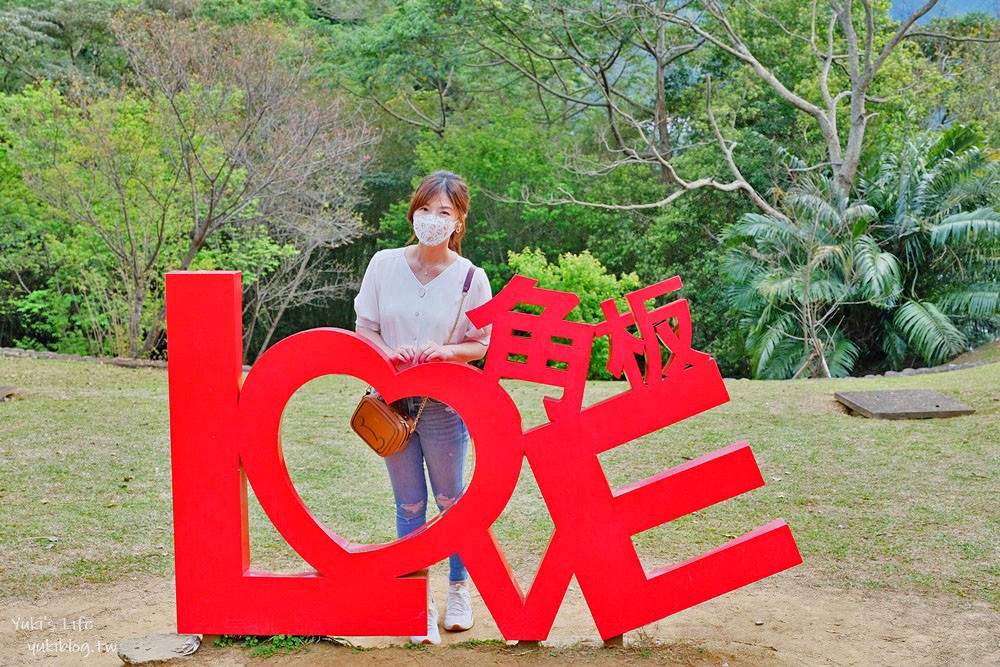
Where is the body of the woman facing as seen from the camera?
toward the camera

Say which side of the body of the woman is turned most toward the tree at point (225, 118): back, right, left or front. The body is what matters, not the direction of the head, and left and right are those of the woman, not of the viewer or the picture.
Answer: back

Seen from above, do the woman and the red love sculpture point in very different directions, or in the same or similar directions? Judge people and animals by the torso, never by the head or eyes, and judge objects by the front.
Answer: same or similar directions

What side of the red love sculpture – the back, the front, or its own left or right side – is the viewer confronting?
front

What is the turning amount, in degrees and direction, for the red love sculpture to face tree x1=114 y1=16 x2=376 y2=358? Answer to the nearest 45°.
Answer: approximately 180°

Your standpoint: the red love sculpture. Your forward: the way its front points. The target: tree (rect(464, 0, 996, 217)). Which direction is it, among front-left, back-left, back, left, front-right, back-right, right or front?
back
